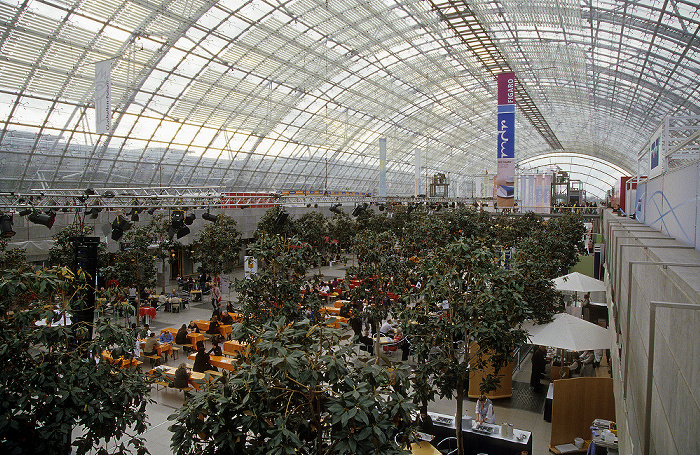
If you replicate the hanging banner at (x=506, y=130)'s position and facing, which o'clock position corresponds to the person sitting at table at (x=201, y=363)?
The person sitting at table is roughly at 1 o'clock from the hanging banner.

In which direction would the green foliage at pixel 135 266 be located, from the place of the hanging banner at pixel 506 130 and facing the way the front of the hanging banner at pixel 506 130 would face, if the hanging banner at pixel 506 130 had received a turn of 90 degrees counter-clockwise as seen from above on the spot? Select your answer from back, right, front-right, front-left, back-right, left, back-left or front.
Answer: back-right

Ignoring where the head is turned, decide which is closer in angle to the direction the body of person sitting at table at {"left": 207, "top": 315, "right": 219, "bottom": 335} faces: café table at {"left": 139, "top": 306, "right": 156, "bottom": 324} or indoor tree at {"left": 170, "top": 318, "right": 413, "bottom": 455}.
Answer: the indoor tree

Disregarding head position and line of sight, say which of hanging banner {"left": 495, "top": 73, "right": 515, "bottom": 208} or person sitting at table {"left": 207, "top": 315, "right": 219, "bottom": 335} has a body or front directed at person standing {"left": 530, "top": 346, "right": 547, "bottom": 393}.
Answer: the hanging banner

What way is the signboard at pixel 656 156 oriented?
to the viewer's left

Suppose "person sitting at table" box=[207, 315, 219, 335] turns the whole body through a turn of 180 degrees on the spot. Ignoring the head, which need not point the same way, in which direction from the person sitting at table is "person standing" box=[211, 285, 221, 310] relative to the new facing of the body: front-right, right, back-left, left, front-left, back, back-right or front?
front-left

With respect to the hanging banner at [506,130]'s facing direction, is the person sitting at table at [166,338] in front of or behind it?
in front

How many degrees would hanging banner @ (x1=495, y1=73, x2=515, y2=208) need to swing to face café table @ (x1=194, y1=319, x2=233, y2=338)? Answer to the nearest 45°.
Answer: approximately 45° to its right

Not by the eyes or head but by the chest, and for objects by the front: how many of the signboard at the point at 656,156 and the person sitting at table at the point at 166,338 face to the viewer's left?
1

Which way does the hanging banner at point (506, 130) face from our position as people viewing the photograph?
facing the viewer

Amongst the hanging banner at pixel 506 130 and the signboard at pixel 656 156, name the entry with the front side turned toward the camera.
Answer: the hanging banner

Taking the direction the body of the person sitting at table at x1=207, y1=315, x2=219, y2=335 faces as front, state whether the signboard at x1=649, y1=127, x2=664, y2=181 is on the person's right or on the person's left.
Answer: on the person's left

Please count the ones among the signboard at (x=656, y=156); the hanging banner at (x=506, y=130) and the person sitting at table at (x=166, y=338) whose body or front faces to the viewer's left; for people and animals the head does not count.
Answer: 1
